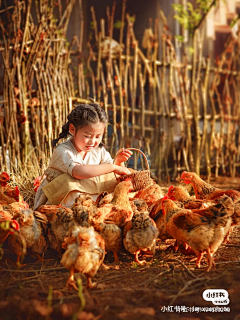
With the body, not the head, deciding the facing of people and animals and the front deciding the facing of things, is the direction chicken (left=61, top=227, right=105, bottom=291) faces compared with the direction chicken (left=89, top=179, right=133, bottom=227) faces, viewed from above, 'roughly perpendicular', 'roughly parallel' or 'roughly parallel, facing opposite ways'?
roughly perpendicular

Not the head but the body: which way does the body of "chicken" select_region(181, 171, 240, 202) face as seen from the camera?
to the viewer's left

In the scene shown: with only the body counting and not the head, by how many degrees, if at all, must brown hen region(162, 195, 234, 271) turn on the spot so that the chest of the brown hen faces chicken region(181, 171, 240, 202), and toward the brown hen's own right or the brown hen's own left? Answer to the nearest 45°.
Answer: approximately 90° to the brown hen's own right

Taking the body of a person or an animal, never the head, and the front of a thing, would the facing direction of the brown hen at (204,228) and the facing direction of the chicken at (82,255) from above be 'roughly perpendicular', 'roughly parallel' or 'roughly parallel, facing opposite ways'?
roughly perpendicular

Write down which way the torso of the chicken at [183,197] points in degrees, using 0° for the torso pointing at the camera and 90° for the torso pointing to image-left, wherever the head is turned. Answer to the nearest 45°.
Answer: approximately 90°

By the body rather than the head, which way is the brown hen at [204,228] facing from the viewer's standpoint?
to the viewer's left

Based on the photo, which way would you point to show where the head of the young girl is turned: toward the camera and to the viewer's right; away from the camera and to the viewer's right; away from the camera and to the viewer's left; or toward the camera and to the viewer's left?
toward the camera and to the viewer's right
